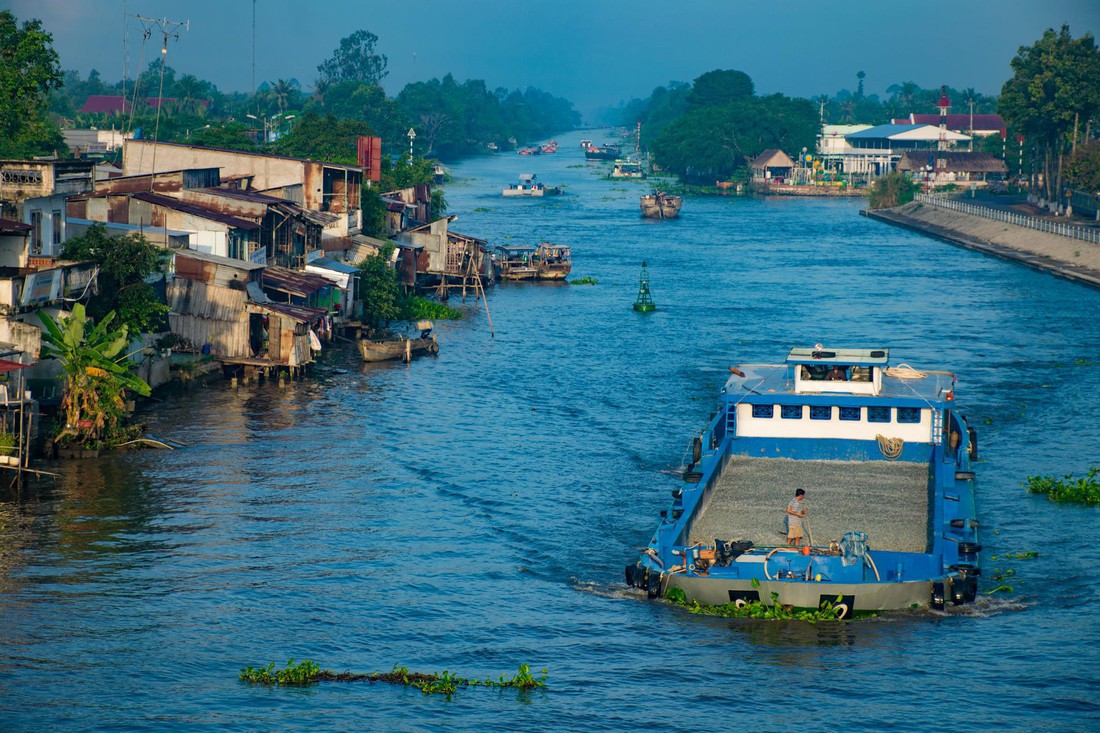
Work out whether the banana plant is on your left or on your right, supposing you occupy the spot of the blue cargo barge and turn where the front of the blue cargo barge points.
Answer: on your right

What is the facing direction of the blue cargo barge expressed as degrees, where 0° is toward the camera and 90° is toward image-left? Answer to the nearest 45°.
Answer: approximately 0°

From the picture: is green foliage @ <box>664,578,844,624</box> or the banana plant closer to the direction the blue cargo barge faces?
the green foliage

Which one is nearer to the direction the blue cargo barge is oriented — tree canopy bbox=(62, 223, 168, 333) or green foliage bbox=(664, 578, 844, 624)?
the green foliage

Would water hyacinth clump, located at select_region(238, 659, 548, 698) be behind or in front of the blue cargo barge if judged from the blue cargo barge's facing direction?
in front

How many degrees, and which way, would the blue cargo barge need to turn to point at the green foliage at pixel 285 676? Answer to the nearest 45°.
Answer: approximately 45° to its right

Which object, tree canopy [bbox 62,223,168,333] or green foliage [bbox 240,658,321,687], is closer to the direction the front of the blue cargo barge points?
the green foliage

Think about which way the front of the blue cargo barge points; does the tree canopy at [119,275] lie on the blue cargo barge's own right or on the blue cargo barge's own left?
on the blue cargo barge's own right
